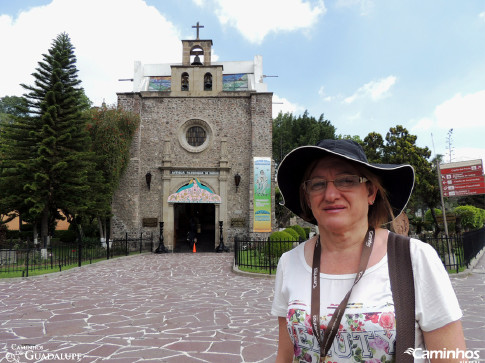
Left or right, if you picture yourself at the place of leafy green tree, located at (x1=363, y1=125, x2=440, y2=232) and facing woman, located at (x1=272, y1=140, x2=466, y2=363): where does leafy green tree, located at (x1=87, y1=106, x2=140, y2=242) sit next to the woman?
right

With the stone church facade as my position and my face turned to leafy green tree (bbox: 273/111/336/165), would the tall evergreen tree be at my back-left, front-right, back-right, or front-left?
back-left

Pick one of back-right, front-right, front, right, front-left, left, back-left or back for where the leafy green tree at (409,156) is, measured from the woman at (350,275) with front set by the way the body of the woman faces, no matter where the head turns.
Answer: back-right

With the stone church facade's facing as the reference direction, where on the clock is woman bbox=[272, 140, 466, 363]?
The woman is roughly at 12 o'clock from the stone church facade.

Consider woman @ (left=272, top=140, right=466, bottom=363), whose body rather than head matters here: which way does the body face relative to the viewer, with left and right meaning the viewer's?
facing the viewer and to the left of the viewer

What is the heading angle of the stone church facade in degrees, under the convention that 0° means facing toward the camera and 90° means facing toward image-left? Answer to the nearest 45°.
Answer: approximately 0°

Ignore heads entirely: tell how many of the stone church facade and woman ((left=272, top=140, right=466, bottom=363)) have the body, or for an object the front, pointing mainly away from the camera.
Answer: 0

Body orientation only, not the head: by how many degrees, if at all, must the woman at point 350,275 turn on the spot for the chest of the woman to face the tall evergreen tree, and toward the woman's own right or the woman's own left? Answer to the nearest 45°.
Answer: approximately 90° to the woman's own right

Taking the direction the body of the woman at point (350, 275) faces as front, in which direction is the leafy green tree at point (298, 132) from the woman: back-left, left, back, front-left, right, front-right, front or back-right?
back-right

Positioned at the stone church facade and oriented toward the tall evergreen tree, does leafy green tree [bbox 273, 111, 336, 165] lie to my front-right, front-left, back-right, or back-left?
back-right

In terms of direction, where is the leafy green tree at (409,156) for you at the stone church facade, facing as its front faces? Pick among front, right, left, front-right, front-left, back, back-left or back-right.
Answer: left
